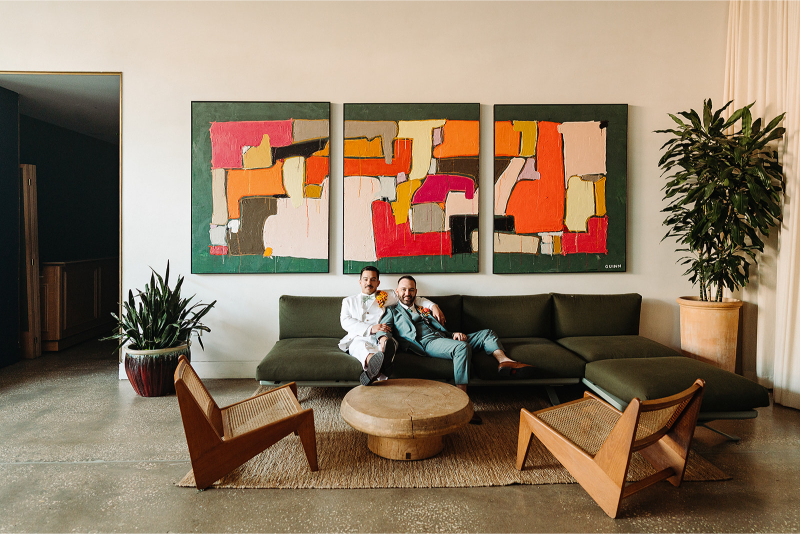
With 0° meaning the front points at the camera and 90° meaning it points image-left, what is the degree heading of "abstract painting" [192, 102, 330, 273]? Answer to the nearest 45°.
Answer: approximately 0°

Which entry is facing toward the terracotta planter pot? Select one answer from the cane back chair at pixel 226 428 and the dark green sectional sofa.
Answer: the cane back chair

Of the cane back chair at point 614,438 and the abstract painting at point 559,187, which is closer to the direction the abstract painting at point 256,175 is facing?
the cane back chair

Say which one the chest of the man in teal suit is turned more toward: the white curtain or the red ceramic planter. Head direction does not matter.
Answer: the white curtain

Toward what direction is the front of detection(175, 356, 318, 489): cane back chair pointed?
to the viewer's right

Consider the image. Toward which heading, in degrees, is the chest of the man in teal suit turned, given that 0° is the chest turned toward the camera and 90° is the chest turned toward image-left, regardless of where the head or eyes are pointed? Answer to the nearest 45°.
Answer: approximately 315°

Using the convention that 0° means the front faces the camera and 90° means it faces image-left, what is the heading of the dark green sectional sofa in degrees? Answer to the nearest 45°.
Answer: approximately 0°

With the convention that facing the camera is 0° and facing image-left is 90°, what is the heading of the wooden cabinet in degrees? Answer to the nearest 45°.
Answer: approximately 315°
